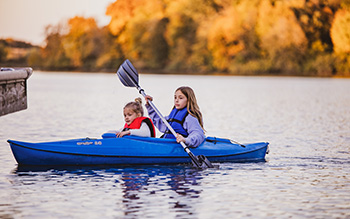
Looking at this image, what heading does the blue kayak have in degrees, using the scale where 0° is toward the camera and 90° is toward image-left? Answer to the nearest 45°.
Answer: approximately 90°

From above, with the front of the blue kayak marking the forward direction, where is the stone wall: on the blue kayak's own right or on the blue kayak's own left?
on the blue kayak's own right

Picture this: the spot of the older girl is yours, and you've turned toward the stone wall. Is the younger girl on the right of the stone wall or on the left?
left
